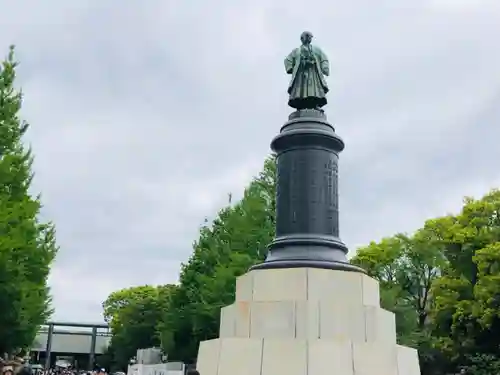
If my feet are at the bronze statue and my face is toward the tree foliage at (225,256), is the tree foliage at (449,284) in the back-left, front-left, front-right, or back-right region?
front-right

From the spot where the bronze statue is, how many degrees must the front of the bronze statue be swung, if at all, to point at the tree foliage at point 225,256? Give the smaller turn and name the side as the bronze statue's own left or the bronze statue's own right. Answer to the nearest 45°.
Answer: approximately 180°

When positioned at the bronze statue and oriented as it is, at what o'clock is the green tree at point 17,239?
The green tree is roughly at 4 o'clock from the bronze statue.

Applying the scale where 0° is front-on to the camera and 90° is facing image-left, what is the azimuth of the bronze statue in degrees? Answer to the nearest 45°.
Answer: approximately 0°

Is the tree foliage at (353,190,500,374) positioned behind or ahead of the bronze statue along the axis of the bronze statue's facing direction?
behind

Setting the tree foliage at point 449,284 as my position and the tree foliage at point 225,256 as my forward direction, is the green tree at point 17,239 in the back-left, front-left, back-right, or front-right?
front-left

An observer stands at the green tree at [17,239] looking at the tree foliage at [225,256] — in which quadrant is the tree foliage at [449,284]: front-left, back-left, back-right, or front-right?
front-right
